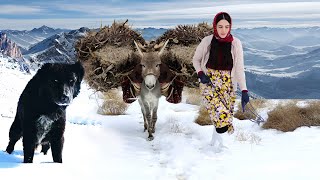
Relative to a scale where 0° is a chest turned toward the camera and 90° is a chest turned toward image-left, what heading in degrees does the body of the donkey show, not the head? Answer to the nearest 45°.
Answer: approximately 0°

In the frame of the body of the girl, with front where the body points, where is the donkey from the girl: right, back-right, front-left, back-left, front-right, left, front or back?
back-right

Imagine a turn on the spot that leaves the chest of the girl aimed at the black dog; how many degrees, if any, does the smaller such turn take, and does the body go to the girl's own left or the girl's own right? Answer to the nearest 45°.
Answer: approximately 45° to the girl's own right

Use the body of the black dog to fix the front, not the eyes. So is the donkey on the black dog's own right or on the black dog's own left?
on the black dog's own left

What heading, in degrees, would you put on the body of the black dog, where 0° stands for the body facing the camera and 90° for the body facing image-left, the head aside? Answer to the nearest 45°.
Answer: approximately 315°

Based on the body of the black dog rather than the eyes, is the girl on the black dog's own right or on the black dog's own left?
on the black dog's own left

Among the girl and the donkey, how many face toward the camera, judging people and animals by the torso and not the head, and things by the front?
2

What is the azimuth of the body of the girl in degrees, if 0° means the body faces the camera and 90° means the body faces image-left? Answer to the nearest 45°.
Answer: approximately 0°
